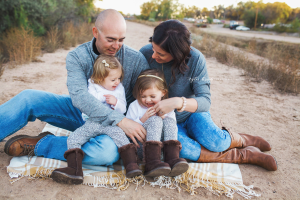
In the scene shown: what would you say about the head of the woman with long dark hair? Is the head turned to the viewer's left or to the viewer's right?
to the viewer's left

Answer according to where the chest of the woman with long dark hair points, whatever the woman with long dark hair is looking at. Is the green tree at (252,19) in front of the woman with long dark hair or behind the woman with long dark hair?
behind

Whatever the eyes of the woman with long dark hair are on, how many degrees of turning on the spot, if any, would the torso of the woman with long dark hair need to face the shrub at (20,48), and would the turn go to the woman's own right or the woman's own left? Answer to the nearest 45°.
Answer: approximately 90° to the woman's own right

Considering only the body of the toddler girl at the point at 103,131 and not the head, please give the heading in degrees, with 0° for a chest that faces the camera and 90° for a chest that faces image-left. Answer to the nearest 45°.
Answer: approximately 0°

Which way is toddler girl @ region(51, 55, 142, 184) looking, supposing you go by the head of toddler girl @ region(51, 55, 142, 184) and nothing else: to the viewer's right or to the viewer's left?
to the viewer's right

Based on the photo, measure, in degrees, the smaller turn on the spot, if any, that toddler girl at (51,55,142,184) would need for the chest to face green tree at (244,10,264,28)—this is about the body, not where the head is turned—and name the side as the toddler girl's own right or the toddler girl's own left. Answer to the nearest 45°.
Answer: approximately 135° to the toddler girl's own left

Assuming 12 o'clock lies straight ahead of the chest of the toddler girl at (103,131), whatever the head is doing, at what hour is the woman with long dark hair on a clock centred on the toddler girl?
The woman with long dark hair is roughly at 9 o'clock from the toddler girl.

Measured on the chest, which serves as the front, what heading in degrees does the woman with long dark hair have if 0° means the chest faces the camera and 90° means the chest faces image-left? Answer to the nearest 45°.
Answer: approximately 45°

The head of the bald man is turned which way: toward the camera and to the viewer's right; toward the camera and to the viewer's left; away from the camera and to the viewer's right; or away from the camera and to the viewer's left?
toward the camera and to the viewer's right

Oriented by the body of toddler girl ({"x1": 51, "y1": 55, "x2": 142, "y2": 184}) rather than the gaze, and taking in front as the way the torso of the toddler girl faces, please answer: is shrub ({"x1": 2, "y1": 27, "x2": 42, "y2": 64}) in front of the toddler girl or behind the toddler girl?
behind
